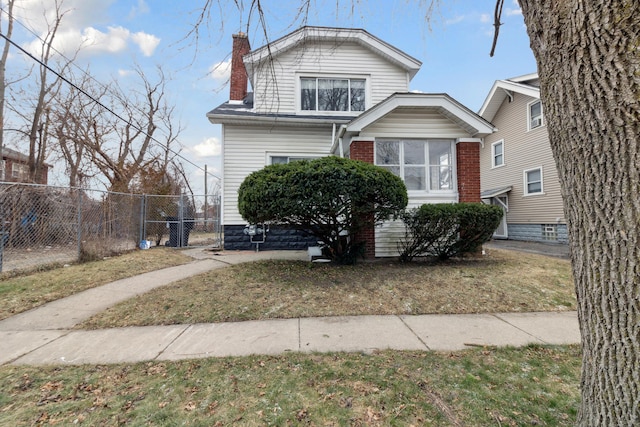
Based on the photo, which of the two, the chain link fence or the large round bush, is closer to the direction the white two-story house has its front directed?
the large round bush

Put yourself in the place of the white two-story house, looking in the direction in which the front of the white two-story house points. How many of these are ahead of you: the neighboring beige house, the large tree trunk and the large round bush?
2

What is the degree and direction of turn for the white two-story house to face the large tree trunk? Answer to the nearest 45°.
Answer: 0° — it already faces it

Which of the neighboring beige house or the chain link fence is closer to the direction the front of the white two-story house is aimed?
the chain link fence

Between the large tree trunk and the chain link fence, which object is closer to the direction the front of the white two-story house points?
the large tree trunk

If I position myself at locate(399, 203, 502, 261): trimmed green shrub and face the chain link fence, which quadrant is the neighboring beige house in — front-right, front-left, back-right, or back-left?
back-right

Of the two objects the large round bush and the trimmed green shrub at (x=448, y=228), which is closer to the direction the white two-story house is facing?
the large round bush

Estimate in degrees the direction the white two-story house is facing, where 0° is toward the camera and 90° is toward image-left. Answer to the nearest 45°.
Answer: approximately 0°

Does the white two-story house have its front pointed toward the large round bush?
yes

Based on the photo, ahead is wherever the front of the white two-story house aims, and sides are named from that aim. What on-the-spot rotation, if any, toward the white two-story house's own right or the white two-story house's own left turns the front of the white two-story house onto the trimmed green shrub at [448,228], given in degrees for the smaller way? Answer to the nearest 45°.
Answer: approximately 45° to the white two-story house's own left

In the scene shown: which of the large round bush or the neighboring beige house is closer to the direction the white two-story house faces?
the large round bush

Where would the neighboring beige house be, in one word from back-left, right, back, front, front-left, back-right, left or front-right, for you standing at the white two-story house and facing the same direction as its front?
back-left

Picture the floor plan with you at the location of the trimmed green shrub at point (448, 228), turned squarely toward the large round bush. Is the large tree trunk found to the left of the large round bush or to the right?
left
